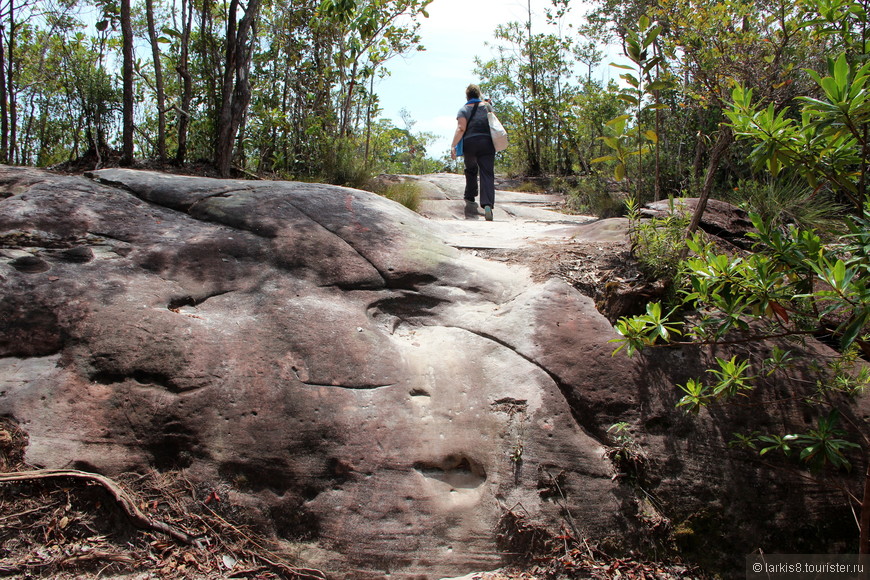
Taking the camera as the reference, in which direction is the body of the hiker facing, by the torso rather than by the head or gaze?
away from the camera

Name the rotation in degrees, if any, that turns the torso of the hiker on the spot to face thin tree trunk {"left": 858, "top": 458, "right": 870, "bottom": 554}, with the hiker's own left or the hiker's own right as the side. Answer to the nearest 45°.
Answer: approximately 180°

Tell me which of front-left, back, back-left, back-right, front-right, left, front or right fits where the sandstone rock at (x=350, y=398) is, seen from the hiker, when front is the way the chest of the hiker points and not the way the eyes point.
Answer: back

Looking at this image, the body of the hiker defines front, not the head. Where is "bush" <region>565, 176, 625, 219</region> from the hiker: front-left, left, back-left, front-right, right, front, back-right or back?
front-right

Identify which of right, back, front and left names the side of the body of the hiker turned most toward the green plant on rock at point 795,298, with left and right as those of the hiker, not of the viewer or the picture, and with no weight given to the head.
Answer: back

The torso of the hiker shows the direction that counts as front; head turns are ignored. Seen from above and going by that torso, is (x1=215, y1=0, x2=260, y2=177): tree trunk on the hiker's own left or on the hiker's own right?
on the hiker's own left
